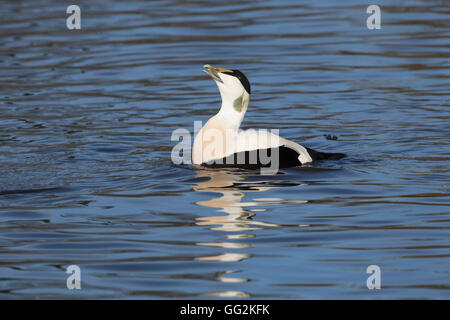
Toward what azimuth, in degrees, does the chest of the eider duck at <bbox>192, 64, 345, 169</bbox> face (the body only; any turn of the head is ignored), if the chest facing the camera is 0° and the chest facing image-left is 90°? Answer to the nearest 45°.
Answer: approximately 90°
